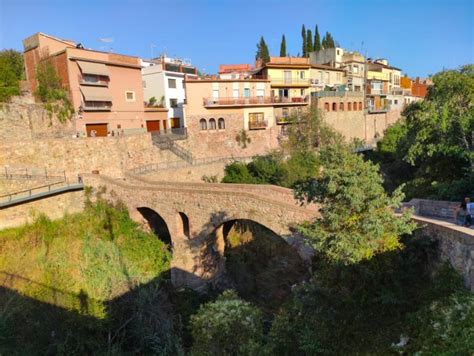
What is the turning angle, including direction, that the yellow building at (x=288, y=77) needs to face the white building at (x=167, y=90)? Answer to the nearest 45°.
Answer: approximately 90° to its right

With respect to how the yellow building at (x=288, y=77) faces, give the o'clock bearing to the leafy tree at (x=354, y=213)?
The leafy tree is roughly at 12 o'clock from the yellow building.

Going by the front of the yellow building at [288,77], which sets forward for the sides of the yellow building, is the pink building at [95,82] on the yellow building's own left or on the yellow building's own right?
on the yellow building's own right

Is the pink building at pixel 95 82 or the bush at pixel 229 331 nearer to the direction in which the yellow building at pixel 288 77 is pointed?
the bush

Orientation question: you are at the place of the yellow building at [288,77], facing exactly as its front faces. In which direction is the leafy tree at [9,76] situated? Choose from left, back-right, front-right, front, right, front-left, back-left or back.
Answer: front-right

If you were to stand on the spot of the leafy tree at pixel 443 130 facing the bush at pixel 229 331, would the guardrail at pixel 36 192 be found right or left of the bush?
right

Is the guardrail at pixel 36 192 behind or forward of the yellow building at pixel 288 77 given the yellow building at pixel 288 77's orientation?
forward

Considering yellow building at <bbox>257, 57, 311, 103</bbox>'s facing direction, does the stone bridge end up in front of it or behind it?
in front

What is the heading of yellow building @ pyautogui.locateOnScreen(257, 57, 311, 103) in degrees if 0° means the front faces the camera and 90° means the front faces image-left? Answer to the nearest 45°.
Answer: approximately 0°

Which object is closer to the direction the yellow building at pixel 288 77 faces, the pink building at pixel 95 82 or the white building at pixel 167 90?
the pink building

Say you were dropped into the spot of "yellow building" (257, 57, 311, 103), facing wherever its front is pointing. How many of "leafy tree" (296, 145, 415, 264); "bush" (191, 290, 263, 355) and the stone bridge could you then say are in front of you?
3

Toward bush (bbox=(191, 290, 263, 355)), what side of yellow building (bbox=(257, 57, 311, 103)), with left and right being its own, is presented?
front

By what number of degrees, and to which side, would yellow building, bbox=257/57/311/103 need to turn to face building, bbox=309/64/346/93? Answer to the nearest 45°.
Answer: approximately 135° to its left

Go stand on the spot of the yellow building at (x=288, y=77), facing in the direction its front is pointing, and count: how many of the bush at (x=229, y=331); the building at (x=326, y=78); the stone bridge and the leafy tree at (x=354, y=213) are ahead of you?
3
